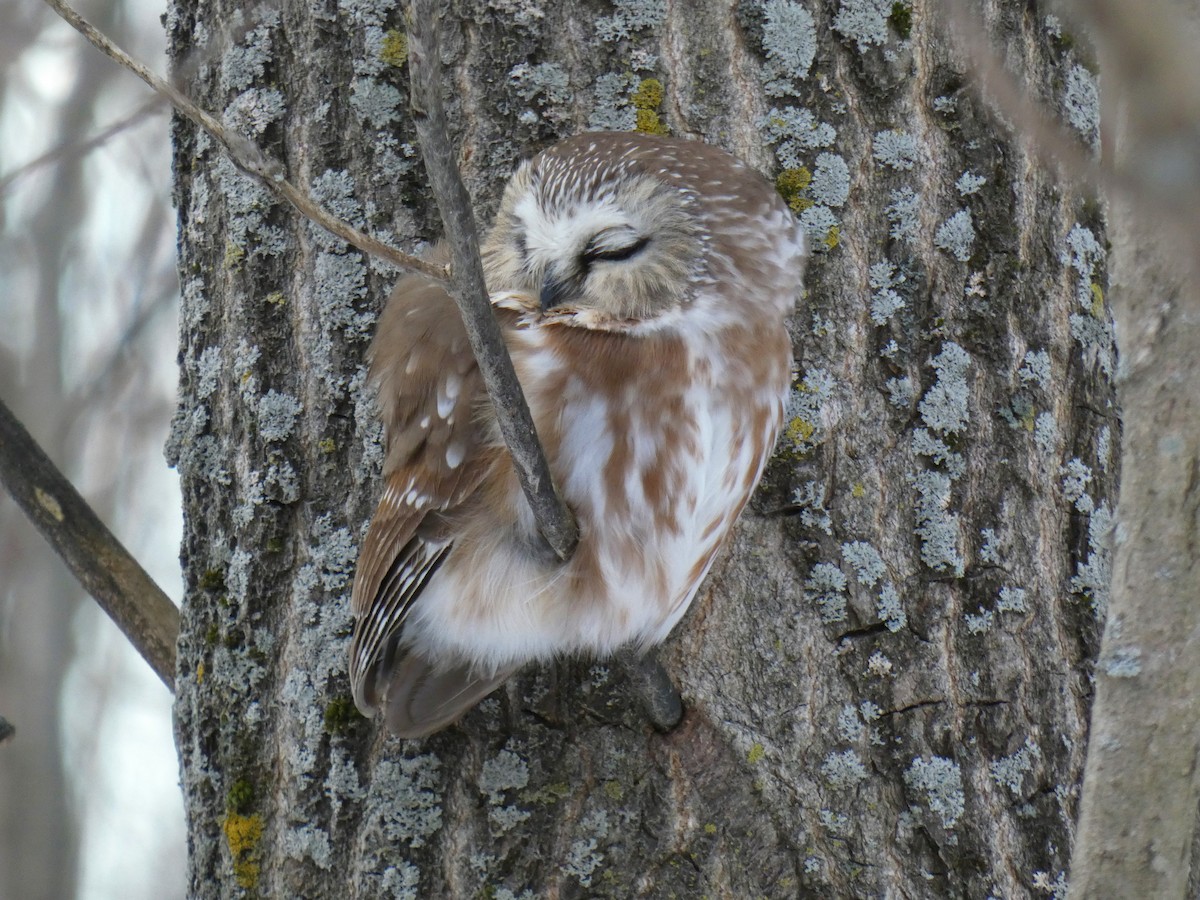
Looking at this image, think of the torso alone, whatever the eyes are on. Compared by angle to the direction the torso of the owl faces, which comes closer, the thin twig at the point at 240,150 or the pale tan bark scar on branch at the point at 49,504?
the thin twig

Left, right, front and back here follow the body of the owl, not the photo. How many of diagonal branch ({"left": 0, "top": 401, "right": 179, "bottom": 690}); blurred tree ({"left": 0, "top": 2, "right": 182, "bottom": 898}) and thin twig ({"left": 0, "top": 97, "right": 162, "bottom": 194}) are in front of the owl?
0

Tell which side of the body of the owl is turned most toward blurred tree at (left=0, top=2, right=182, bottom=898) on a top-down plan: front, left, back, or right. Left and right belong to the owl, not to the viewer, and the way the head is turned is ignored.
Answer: back

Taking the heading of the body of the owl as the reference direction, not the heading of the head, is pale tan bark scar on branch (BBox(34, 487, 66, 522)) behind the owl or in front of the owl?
behind

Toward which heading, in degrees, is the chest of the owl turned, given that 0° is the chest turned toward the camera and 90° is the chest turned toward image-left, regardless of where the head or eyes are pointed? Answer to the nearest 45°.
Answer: approximately 315°

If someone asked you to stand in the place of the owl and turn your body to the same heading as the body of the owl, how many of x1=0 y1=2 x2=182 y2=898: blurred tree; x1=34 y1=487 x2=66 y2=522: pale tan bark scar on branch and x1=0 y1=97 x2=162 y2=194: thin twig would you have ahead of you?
0

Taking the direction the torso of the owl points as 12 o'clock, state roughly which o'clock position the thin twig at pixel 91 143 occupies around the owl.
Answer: The thin twig is roughly at 5 o'clock from the owl.

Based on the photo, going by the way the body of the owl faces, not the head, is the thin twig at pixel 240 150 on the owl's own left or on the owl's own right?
on the owl's own right

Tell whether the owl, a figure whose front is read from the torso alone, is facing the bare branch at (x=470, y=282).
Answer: no

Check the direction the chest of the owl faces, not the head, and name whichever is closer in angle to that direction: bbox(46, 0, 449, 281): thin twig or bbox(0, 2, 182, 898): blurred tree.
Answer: the thin twig
